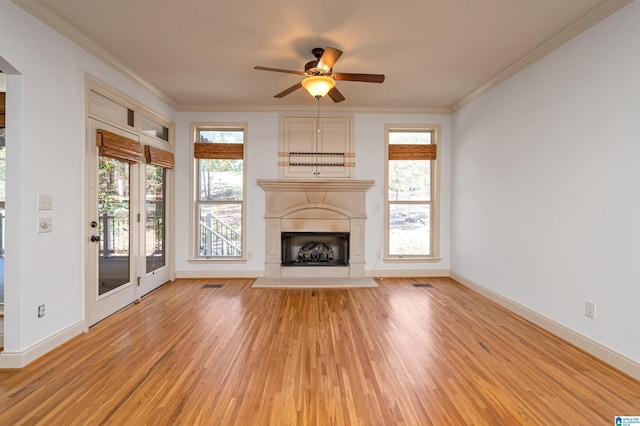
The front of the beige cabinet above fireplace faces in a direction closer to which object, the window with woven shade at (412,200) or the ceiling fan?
the ceiling fan

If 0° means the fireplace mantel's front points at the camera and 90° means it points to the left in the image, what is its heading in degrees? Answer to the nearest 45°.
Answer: approximately 0°

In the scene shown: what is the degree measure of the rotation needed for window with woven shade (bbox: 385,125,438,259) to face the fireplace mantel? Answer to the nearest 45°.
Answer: approximately 45° to its right

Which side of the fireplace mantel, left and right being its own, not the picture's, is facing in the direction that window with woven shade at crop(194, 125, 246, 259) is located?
right

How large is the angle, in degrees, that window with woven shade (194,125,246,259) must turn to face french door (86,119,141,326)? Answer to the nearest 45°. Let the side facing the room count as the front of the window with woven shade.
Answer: approximately 45° to its right

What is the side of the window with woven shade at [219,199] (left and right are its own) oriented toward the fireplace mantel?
left

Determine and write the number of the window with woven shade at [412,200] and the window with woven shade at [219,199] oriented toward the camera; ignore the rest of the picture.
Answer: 2

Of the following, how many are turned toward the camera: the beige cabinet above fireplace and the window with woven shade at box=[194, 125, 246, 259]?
2
